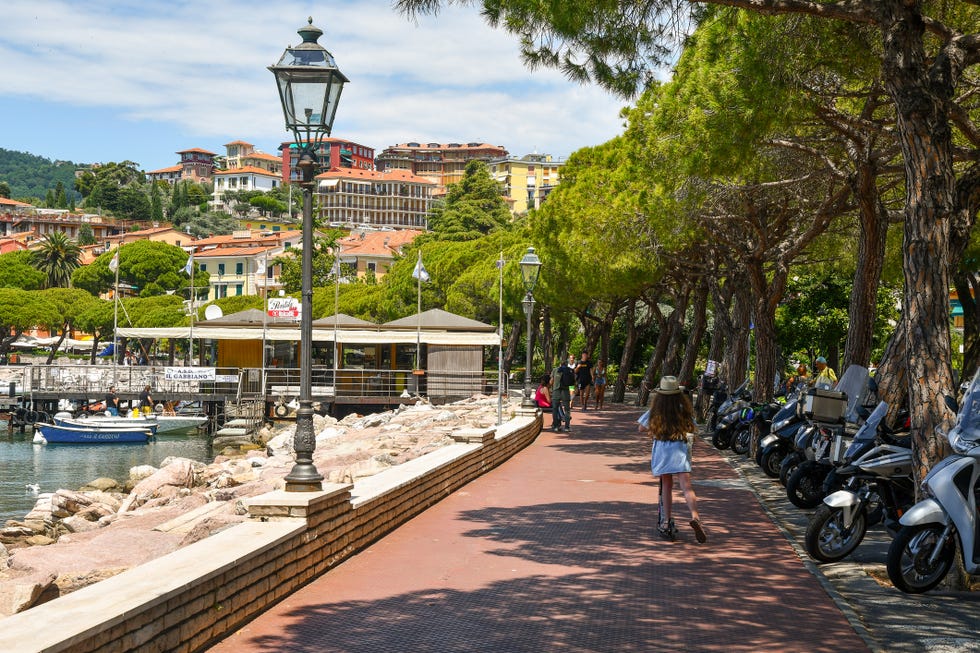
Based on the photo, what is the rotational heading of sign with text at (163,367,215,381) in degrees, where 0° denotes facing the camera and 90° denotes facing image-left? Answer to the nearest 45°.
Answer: approximately 0°

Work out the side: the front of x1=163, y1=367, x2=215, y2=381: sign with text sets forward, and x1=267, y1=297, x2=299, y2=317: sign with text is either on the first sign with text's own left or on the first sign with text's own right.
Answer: on the first sign with text's own left

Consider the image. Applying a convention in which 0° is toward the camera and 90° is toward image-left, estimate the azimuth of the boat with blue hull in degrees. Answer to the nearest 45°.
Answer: approximately 90°

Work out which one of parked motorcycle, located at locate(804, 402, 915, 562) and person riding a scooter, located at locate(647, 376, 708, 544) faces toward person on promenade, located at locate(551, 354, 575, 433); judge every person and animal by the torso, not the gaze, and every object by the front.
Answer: person riding a scooter, located at locate(647, 376, 708, 544)

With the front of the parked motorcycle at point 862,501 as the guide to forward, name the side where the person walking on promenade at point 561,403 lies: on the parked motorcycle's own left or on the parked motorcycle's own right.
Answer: on the parked motorcycle's own right

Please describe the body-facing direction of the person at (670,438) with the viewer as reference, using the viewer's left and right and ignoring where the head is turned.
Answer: facing away from the viewer

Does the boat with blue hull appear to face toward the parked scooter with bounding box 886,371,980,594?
no

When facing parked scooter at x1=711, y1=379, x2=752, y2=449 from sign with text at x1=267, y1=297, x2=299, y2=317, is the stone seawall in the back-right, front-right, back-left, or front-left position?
front-right

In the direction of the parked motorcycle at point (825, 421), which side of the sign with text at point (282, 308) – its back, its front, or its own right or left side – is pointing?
front

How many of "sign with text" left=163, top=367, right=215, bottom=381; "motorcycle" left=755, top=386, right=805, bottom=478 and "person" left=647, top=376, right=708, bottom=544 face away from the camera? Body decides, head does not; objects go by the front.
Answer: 1

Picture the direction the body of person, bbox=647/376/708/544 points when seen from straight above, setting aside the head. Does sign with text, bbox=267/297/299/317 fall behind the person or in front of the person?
in front

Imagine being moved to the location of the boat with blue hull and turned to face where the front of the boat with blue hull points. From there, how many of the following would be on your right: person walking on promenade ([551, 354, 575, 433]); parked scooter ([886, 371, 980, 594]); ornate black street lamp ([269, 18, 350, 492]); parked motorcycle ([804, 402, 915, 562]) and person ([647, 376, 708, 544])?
0

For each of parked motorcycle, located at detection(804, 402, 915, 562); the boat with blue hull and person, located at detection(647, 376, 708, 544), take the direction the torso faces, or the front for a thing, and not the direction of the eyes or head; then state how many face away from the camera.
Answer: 1

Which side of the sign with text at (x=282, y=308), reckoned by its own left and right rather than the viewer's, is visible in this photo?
front

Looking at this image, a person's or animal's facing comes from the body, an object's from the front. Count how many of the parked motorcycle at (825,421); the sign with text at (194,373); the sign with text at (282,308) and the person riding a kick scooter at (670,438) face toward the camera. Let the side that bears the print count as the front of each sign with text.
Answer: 2

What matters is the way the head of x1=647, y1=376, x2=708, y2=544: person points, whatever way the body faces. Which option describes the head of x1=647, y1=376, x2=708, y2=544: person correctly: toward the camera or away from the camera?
away from the camera
